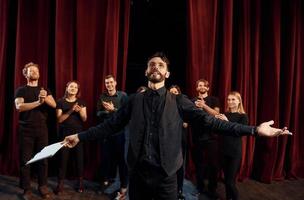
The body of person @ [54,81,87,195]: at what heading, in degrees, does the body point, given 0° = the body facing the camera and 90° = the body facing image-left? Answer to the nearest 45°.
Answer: approximately 0°

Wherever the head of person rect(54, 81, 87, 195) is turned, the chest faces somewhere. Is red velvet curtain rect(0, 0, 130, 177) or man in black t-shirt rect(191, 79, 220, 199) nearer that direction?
the man in black t-shirt

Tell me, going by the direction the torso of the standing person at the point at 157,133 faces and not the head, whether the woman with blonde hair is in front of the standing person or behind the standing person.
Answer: behind

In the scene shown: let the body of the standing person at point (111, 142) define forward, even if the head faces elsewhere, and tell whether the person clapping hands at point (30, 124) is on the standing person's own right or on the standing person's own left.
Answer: on the standing person's own right

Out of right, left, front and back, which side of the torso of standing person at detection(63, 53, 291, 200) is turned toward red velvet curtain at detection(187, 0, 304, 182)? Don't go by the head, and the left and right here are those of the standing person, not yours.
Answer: back
